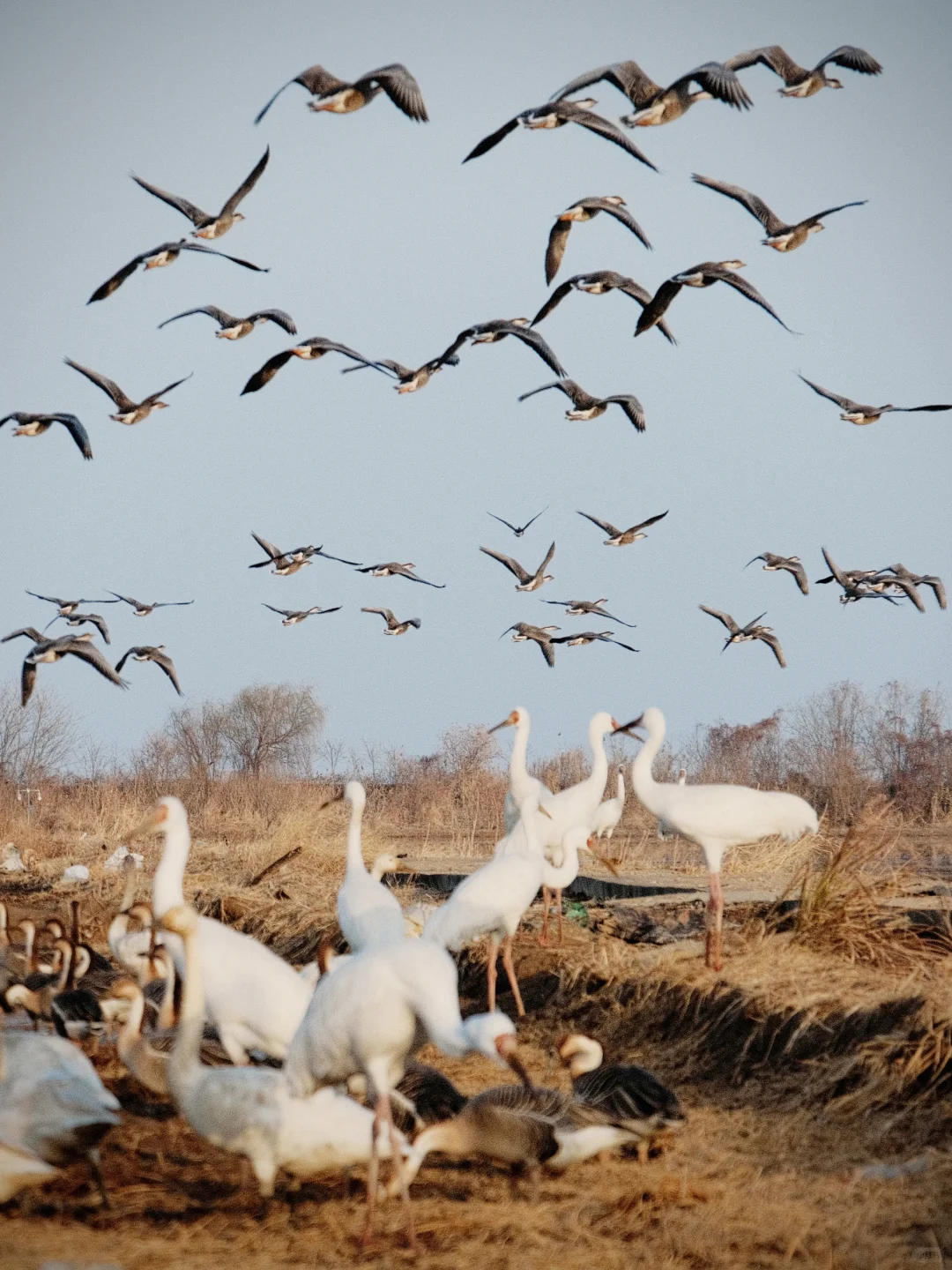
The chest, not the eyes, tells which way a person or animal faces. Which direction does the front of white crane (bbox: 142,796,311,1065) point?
to the viewer's left

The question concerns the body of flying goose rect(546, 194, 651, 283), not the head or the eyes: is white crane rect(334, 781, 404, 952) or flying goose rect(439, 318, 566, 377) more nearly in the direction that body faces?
the flying goose

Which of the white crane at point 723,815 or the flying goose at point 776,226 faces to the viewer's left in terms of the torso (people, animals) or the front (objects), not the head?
the white crane

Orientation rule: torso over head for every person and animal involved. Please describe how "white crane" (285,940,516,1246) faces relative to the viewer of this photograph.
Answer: facing to the right of the viewer

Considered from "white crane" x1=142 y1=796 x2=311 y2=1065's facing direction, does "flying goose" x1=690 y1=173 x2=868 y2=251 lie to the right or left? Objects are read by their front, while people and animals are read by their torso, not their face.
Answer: on its right

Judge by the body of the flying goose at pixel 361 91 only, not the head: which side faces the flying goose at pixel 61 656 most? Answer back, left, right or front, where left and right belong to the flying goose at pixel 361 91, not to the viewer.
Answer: left

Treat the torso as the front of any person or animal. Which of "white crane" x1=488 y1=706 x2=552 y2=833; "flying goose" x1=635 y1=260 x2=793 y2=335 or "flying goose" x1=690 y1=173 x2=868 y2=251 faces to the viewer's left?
the white crane

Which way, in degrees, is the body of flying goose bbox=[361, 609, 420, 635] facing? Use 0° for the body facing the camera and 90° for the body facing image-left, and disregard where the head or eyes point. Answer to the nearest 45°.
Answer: approximately 270°

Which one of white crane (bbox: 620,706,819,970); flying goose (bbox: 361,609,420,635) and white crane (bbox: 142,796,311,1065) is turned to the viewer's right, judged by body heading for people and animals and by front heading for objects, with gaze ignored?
the flying goose
